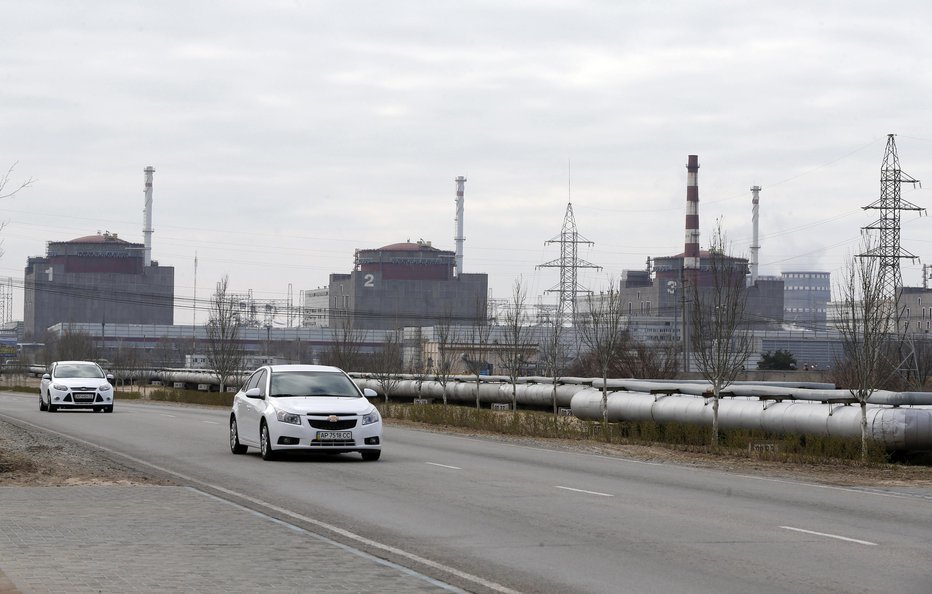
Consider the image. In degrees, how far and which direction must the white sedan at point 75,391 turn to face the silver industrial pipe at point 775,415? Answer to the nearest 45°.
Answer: approximately 45° to its left

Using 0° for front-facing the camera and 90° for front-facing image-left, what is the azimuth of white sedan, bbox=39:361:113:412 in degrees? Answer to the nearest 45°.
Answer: approximately 0°

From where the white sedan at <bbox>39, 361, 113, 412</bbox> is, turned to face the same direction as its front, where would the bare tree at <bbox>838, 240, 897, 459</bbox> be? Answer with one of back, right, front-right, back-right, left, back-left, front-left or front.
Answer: front-left

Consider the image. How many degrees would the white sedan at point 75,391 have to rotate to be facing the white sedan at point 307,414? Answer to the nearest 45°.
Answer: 0° — it already faces it
